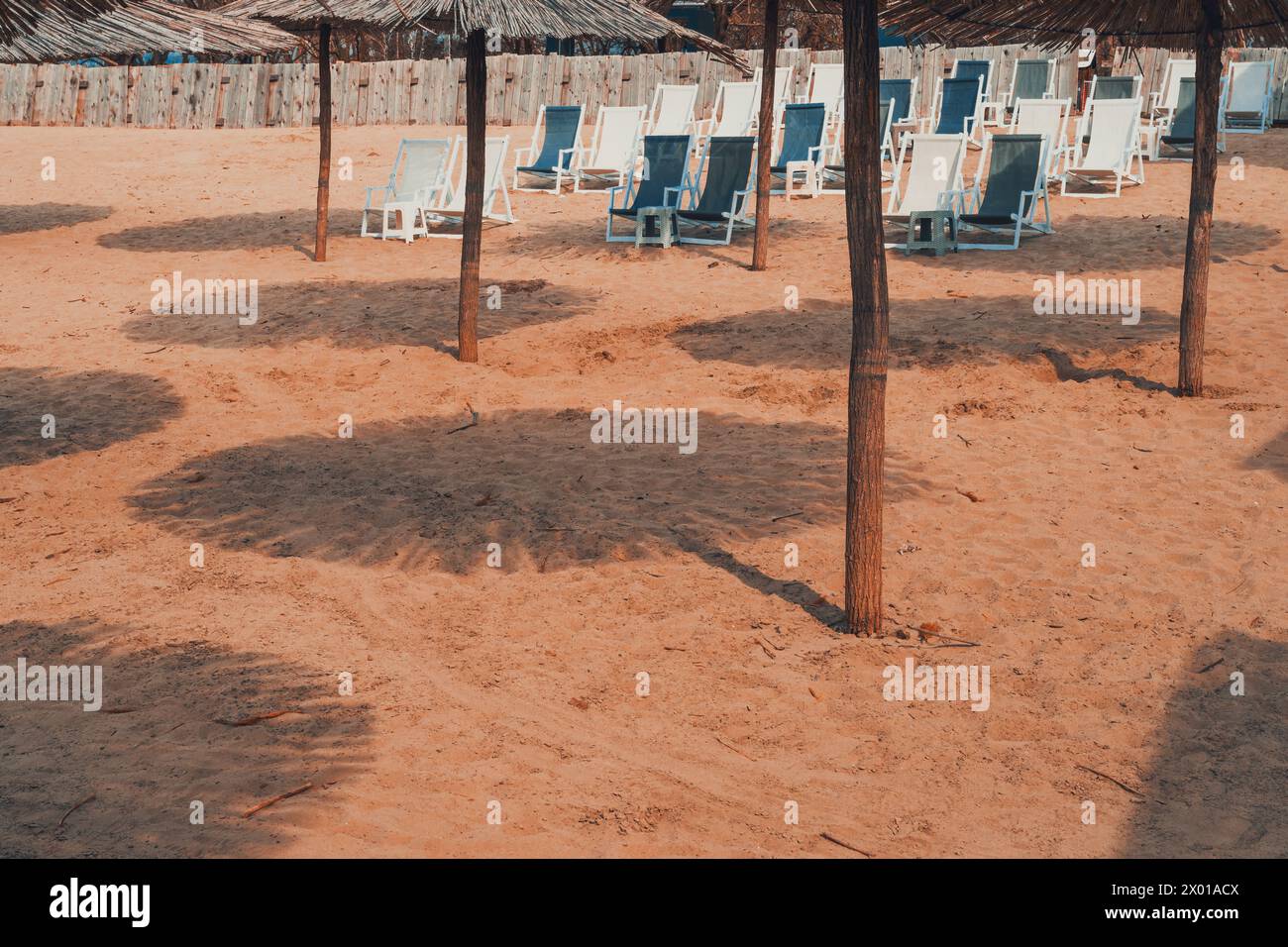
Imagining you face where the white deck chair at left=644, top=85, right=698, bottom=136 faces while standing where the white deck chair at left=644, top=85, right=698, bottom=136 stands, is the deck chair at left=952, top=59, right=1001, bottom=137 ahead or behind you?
behind

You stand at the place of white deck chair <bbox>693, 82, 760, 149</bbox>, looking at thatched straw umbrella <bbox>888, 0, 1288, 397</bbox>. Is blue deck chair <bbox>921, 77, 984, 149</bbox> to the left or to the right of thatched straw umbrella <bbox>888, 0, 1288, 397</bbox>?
left

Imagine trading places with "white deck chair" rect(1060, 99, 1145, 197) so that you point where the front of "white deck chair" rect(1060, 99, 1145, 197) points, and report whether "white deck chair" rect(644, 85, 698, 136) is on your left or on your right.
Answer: on your right

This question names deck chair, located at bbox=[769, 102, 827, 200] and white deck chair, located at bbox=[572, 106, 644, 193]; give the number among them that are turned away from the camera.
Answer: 0

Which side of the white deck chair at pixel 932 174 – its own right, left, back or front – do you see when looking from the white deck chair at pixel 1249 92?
back
